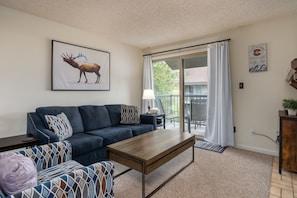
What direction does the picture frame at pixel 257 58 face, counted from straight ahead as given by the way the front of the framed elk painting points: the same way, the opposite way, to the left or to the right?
to the right

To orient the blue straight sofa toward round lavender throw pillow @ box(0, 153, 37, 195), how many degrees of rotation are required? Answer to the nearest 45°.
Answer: approximately 45° to its right

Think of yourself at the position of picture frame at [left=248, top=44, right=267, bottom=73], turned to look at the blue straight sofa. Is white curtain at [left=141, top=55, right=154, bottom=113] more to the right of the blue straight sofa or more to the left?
right

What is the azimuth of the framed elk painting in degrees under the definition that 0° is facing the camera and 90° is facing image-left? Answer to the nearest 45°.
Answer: approximately 315°

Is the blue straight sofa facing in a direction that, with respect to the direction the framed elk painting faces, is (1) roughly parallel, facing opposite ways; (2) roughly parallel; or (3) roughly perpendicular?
roughly parallel

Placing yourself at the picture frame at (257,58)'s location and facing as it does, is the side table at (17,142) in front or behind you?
in front

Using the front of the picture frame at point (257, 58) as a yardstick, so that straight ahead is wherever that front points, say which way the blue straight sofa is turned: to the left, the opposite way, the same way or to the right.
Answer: to the left

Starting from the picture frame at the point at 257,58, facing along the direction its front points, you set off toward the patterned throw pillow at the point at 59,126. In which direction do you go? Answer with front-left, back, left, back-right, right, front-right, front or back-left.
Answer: front-right

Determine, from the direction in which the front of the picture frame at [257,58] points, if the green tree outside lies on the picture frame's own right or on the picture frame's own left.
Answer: on the picture frame's own right

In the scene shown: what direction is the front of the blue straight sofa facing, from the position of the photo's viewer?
facing the viewer and to the right of the viewer

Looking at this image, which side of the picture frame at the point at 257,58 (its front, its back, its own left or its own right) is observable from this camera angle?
front

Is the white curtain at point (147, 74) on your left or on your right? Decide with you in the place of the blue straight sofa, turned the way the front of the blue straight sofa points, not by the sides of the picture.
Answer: on your left

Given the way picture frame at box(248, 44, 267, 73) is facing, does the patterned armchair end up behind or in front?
in front

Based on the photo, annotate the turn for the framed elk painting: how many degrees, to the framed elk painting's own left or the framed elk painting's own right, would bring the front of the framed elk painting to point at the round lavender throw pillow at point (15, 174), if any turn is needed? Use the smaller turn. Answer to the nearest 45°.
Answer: approximately 45° to the framed elk painting's own right

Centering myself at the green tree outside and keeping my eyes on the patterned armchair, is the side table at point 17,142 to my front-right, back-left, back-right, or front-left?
front-right
